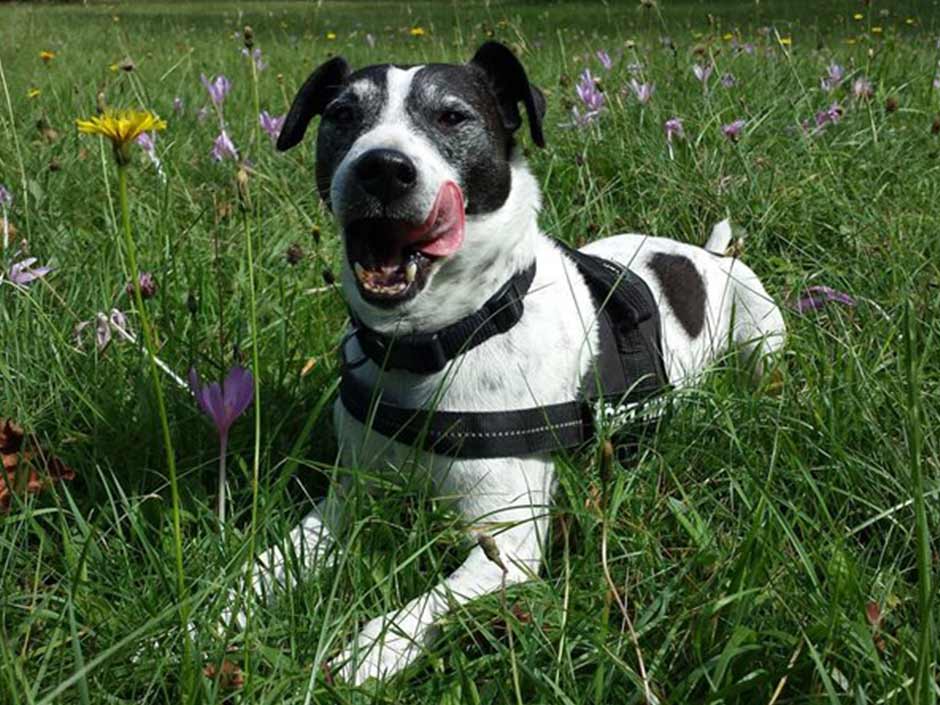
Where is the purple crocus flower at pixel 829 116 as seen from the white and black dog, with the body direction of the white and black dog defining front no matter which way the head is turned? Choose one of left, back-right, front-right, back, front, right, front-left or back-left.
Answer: back

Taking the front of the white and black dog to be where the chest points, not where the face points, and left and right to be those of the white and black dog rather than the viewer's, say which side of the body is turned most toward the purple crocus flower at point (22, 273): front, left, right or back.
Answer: right

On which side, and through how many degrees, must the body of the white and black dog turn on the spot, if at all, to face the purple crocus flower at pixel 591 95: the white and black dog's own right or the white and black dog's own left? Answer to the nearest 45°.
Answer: approximately 135° to the white and black dog's own right

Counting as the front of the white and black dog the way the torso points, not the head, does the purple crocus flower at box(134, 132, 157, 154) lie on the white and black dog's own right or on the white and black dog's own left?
on the white and black dog's own right

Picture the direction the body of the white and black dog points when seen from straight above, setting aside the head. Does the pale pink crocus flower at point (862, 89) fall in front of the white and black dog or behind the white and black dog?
behind

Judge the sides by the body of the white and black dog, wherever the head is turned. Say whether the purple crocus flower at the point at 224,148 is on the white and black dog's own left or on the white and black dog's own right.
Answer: on the white and black dog's own right
